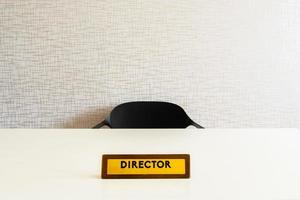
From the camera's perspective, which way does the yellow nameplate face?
toward the camera
